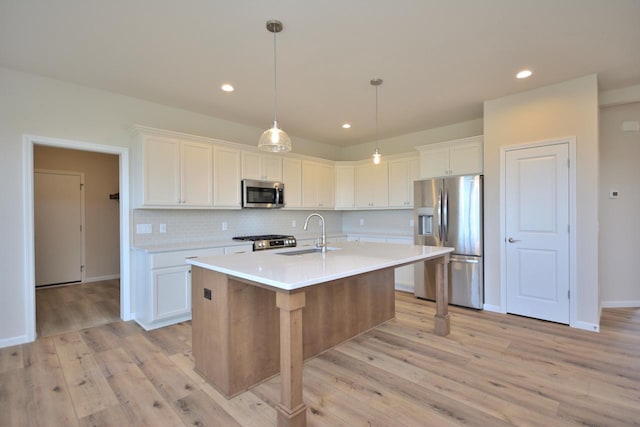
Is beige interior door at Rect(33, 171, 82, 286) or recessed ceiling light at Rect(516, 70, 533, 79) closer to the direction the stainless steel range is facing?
the recessed ceiling light

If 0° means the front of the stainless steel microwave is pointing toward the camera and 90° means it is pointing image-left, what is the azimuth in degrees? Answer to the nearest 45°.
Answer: approximately 315°

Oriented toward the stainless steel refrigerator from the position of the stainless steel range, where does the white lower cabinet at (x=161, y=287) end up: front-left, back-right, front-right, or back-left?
back-right

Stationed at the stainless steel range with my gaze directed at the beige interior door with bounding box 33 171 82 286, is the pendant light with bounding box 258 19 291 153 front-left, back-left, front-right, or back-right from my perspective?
back-left

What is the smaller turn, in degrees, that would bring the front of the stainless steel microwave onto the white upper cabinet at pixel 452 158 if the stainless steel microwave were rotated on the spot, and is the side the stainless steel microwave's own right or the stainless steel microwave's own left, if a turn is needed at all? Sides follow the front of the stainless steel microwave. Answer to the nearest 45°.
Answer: approximately 45° to the stainless steel microwave's own left

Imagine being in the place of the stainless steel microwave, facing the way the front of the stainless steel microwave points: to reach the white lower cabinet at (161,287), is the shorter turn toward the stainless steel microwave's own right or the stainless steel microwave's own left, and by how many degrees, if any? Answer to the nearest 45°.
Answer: approximately 90° to the stainless steel microwave's own right

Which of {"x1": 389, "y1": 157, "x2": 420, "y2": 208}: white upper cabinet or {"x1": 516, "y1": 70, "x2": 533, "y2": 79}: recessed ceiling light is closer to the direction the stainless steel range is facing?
the recessed ceiling light

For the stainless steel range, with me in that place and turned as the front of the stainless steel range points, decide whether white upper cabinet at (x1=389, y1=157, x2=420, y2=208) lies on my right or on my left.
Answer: on my left
